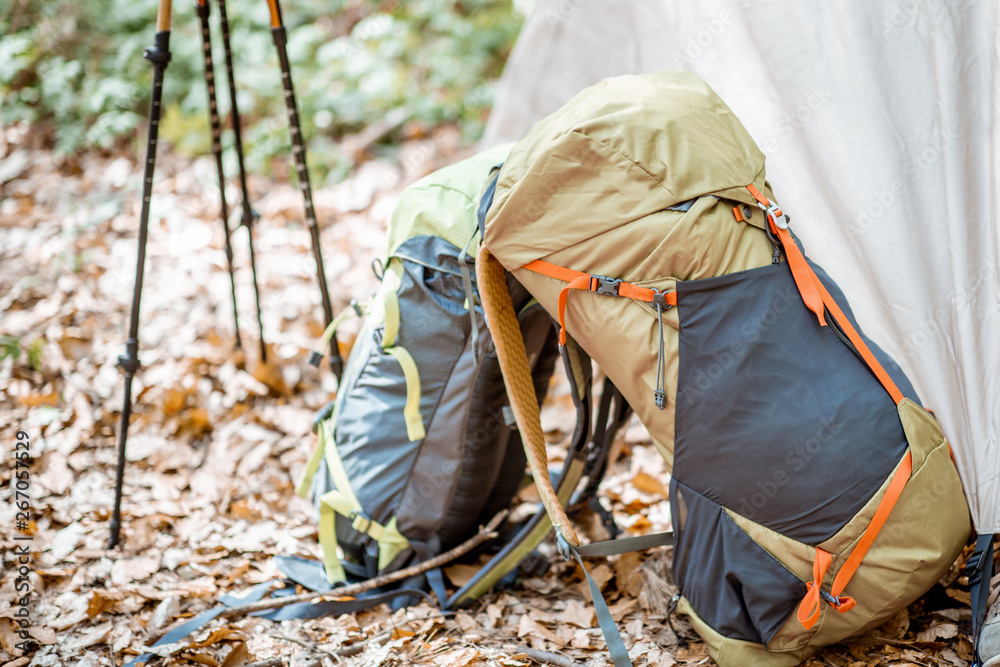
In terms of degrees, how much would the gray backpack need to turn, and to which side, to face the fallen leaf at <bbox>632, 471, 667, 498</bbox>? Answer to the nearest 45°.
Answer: approximately 135° to its right

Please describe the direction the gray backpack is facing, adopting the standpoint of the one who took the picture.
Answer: facing to the left of the viewer

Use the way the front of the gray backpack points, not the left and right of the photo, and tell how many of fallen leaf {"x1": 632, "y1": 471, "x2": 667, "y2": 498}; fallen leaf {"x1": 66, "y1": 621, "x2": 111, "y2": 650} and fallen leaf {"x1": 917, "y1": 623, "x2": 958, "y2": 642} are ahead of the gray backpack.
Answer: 1

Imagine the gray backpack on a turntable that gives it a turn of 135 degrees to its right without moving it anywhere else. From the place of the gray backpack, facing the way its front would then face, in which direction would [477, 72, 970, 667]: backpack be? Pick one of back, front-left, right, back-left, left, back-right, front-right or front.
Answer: right

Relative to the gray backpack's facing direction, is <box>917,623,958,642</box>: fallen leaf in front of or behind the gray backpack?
behind
